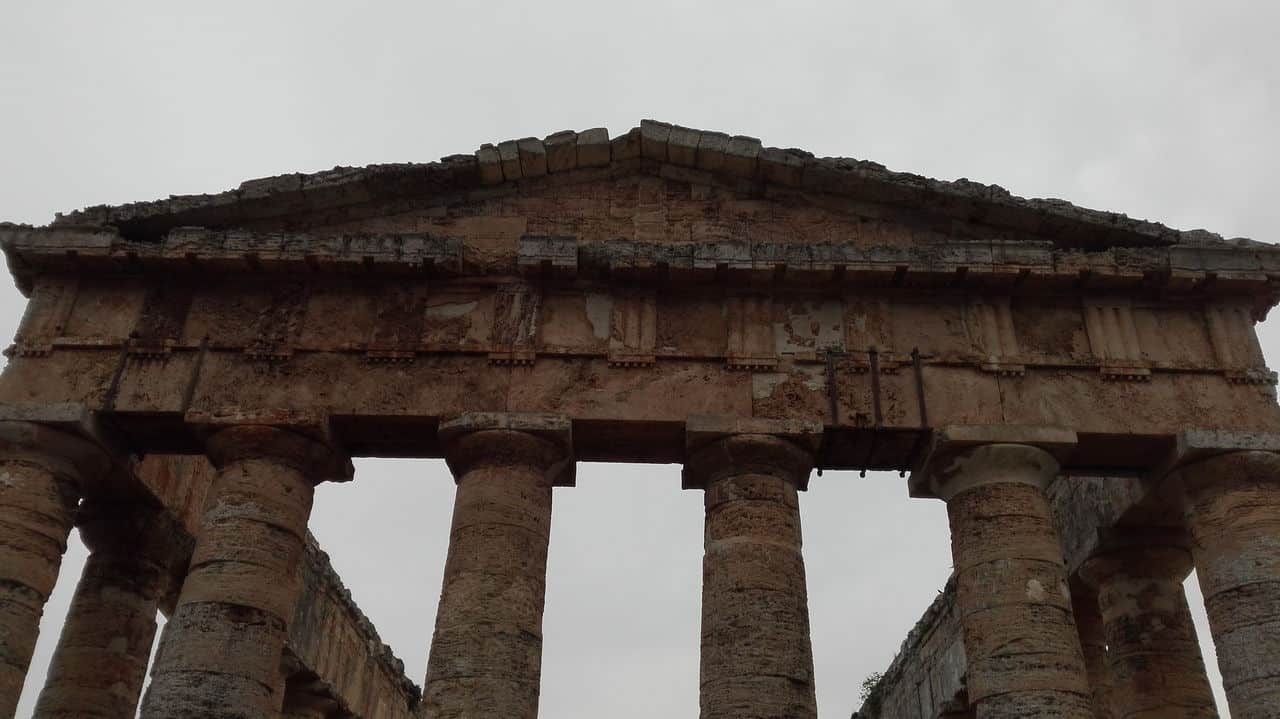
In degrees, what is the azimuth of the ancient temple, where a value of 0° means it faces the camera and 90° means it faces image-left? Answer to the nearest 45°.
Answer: approximately 0°
